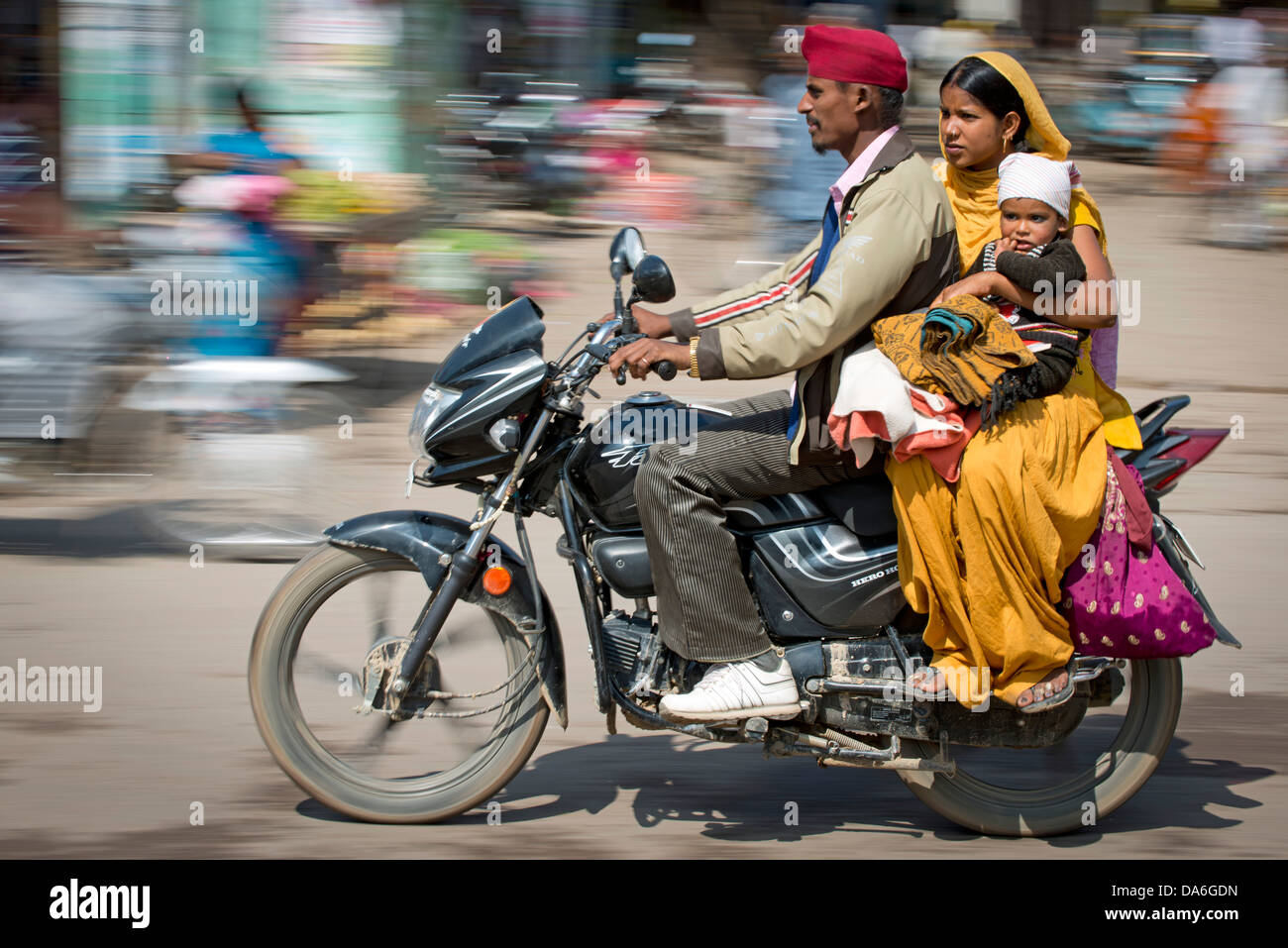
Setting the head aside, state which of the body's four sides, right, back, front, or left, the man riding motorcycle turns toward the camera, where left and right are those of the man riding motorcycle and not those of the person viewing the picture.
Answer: left

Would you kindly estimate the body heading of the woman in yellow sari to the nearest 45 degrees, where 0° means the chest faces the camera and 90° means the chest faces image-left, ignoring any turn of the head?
approximately 45°

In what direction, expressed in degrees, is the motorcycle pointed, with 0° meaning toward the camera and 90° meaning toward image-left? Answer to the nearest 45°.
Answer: approximately 90°

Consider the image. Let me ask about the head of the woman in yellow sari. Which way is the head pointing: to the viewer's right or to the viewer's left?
to the viewer's left
